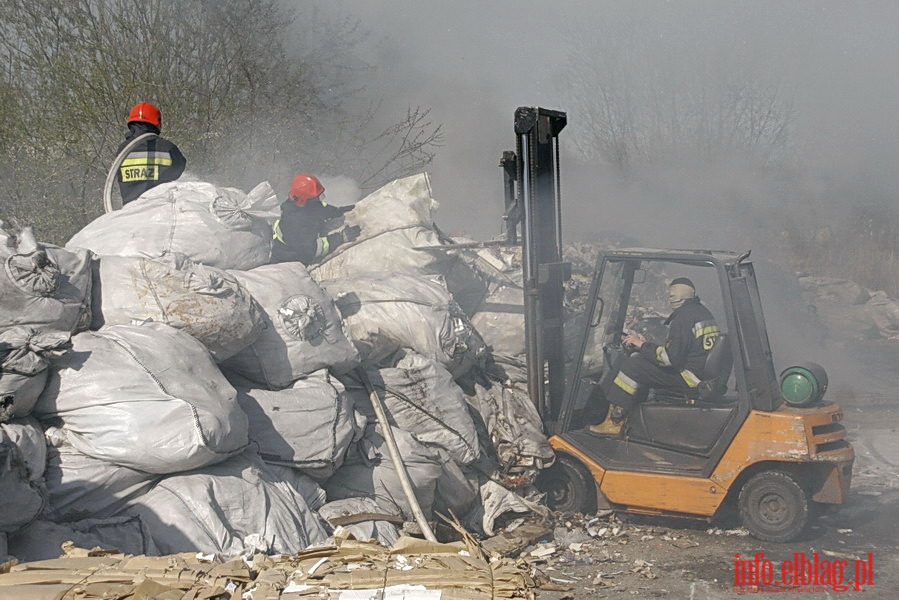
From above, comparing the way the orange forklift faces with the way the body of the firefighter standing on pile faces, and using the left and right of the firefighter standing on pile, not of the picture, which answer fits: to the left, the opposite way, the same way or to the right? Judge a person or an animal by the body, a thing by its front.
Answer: to the left

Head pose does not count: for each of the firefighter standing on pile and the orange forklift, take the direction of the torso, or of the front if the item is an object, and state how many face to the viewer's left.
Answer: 1

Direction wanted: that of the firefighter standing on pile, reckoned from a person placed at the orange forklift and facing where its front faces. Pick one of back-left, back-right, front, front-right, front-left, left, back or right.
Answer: front

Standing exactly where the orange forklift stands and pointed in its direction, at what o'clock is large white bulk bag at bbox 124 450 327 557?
The large white bulk bag is roughly at 10 o'clock from the orange forklift.

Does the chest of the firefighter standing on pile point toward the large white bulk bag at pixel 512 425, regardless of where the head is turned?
no

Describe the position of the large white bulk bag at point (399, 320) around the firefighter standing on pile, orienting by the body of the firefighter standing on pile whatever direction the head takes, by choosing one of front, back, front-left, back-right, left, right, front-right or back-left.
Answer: right

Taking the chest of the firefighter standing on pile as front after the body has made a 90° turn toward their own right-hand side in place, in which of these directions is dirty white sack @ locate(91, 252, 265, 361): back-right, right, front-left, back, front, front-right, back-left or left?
front-right

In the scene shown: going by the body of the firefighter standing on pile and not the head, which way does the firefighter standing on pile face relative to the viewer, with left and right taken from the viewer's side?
facing away from the viewer and to the right of the viewer

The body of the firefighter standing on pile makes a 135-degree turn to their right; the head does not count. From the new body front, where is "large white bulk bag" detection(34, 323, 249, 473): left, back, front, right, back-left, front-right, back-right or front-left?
front

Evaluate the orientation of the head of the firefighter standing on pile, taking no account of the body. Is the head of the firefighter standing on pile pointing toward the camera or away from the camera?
away from the camera

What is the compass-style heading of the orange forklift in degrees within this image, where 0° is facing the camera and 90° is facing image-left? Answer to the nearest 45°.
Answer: approximately 90°

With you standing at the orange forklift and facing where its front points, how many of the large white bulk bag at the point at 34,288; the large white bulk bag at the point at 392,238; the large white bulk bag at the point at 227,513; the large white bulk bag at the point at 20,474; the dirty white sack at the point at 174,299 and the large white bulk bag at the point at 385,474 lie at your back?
0

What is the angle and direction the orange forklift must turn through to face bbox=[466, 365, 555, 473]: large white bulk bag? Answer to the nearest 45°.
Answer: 0° — it already faces it

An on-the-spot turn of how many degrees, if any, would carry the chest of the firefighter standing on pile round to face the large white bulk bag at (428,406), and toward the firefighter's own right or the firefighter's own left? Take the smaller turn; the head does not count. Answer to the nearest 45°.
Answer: approximately 90° to the firefighter's own right

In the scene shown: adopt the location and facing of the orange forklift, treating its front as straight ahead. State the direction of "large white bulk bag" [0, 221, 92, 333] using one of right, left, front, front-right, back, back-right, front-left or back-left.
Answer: front-left
